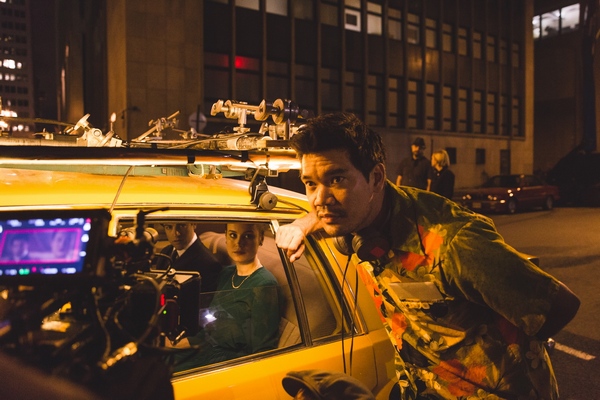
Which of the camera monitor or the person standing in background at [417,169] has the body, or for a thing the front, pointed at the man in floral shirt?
the person standing in background

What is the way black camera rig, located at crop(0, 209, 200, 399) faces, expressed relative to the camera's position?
facing away from the viewer and to the right of the viewer

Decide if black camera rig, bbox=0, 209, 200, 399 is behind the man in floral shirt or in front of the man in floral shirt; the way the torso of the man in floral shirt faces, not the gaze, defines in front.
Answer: in front

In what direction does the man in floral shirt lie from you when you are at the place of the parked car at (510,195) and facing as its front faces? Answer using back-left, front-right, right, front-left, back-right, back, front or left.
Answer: front-left

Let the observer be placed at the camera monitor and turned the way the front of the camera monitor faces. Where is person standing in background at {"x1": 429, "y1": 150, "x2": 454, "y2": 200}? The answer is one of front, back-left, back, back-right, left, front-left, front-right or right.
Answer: back-left

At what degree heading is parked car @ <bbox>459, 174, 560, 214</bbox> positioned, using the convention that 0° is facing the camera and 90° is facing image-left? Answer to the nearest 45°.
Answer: approximately 45°

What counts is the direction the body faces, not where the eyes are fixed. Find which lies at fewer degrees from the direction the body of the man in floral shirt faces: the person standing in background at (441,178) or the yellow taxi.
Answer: the yellow taxi

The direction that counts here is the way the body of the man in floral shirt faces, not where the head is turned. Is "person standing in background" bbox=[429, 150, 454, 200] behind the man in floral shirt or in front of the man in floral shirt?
behind

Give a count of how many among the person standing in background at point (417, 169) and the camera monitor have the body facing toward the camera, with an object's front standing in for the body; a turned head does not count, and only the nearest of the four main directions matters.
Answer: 2
